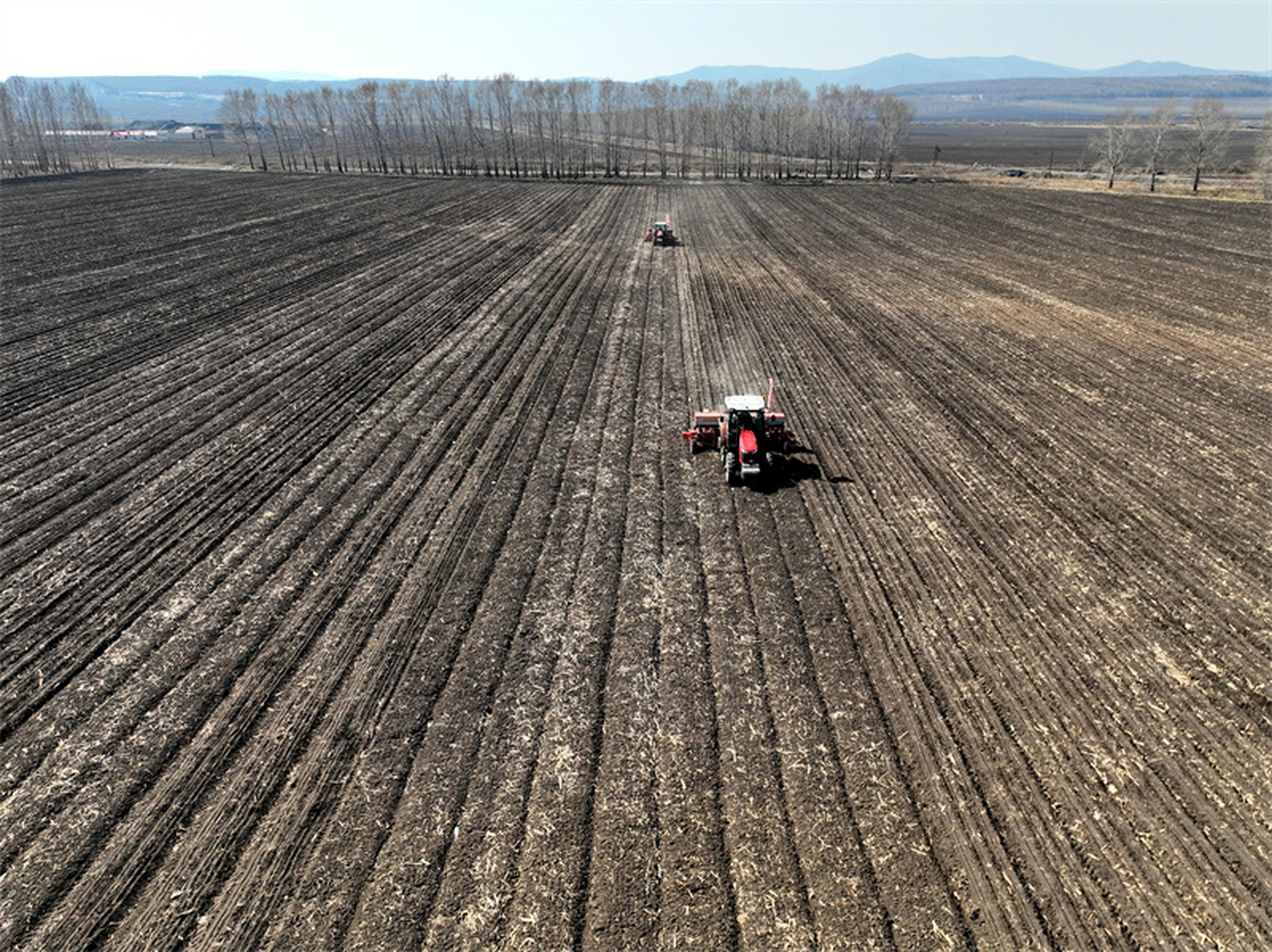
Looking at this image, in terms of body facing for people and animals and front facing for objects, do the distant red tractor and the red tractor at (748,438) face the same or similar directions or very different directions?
same or similar directions

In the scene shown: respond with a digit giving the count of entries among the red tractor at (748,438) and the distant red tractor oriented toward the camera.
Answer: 2

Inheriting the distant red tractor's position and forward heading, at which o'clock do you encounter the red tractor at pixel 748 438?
The red tractor is roughly at 12 o'clock from the distant red tractor.

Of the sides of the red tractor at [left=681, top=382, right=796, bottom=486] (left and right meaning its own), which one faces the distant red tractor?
back

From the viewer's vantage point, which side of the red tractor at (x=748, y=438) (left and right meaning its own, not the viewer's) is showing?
front
